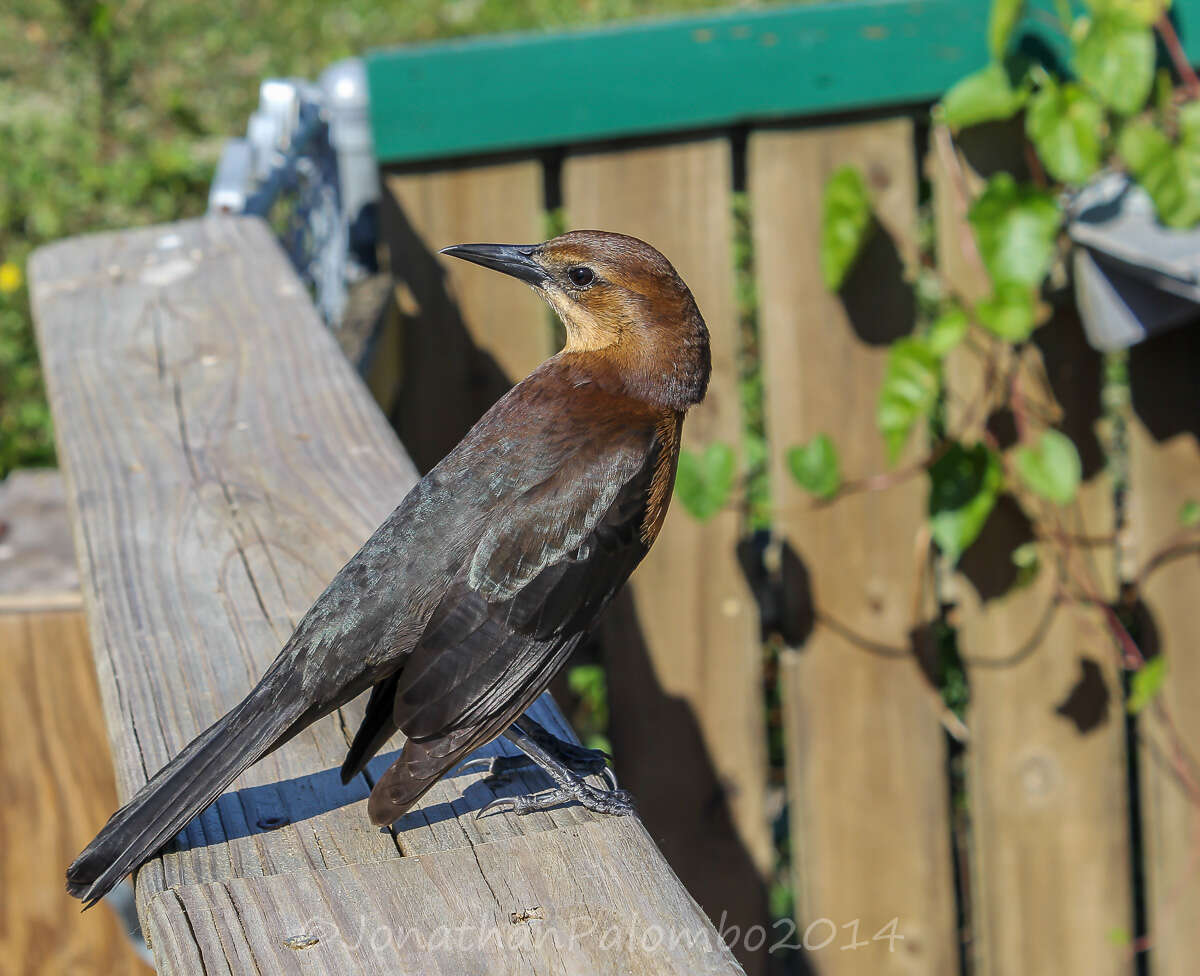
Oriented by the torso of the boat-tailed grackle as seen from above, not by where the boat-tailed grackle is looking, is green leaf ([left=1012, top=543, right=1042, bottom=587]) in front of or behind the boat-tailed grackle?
in front

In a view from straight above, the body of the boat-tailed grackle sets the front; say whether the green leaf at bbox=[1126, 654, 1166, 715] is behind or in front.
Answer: in front

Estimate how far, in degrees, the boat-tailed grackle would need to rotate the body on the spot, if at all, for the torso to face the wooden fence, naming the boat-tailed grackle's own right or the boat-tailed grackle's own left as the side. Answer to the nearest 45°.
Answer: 0° — it already faces it

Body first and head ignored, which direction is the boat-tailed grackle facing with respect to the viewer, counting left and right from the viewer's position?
facing away from the viewer and to the right of the viewer
